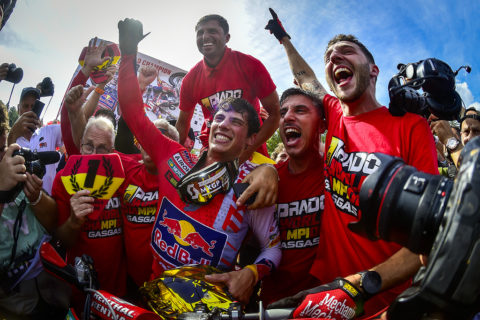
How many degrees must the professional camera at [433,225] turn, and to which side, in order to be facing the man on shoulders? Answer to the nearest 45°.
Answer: approximately 45° to its right

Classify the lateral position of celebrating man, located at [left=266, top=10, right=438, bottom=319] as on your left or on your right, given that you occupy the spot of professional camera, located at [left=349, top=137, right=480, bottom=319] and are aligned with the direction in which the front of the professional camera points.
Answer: on your right

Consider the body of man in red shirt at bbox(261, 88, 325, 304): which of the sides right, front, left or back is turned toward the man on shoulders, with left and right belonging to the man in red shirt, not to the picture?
right

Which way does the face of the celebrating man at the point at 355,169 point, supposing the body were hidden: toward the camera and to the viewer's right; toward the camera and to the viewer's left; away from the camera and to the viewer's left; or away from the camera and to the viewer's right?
toward the camera and to the viewer's left

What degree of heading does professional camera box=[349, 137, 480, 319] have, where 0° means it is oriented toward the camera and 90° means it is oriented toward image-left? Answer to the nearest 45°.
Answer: approximately 90°

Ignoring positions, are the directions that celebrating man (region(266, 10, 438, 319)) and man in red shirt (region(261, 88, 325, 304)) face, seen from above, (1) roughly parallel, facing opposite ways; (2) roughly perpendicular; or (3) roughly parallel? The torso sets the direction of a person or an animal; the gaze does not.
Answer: roughly parallel

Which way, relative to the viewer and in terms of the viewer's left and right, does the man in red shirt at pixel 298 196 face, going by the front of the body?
facing the viewer and to the left of the viewer

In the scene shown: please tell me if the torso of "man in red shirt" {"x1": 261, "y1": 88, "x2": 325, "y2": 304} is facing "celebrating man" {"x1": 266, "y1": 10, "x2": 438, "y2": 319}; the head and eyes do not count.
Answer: no

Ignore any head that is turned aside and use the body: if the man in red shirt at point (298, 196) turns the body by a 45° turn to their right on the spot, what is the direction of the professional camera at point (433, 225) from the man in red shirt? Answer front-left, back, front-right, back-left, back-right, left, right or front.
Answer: left
